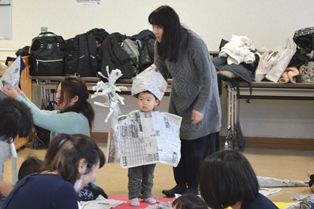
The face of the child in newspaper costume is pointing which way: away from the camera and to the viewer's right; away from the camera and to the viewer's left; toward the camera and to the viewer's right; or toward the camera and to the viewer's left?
toward the camera and to the viewer's left

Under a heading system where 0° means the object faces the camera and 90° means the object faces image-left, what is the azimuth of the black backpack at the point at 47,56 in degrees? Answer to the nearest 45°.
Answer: approximately 0°
